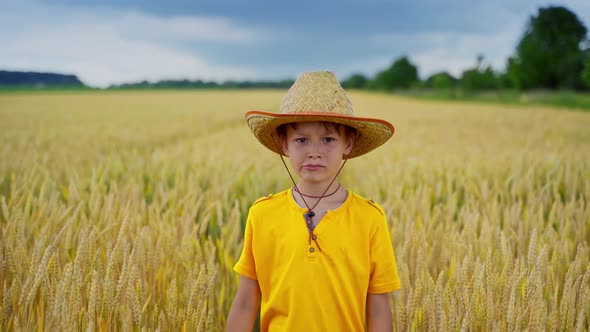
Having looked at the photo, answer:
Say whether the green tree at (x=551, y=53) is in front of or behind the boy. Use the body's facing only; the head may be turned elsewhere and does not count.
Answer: behind

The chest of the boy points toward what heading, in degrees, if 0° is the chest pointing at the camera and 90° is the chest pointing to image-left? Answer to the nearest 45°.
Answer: approximately 0°
